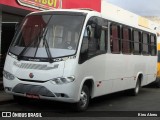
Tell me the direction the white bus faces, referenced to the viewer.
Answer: facing the viewer and to the left of the viewer

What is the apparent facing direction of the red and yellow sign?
toward the camera
